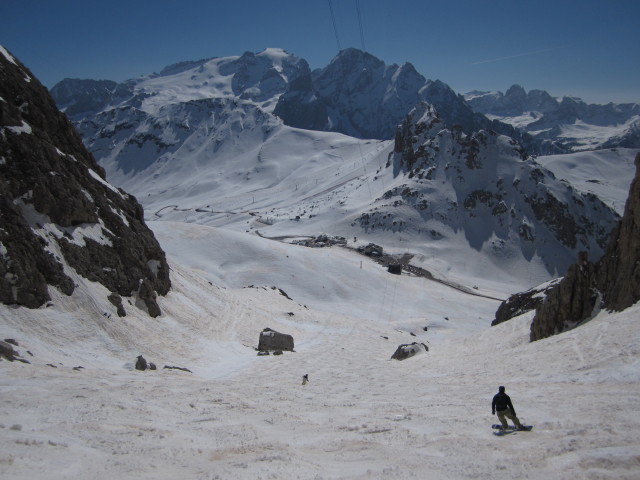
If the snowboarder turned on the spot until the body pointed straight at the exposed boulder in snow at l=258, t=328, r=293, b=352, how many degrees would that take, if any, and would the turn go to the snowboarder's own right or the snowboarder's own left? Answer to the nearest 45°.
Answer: approximately 45° to the snowboarder's own left

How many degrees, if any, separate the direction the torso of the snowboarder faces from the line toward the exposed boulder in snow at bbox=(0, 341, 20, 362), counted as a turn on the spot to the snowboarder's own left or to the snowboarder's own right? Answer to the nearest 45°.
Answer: approximately 90° to the snowboarder's own left

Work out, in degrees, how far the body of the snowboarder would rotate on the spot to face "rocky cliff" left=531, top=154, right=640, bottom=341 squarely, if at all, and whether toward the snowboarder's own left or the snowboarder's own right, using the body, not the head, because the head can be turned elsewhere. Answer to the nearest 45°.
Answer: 0° — they already face it

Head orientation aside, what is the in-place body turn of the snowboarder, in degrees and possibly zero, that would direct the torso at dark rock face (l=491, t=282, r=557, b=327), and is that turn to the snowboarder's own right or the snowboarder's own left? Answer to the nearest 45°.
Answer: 0° — they already face it

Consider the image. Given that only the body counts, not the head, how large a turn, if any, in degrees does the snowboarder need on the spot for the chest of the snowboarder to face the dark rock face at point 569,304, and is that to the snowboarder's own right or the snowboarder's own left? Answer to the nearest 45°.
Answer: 0° — they already face it

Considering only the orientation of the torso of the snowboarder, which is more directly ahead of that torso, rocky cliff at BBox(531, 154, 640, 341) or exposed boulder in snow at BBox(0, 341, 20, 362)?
the rocky cliff

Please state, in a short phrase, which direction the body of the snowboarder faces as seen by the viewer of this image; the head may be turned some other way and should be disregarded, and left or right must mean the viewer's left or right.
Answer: facing away from the viewer
